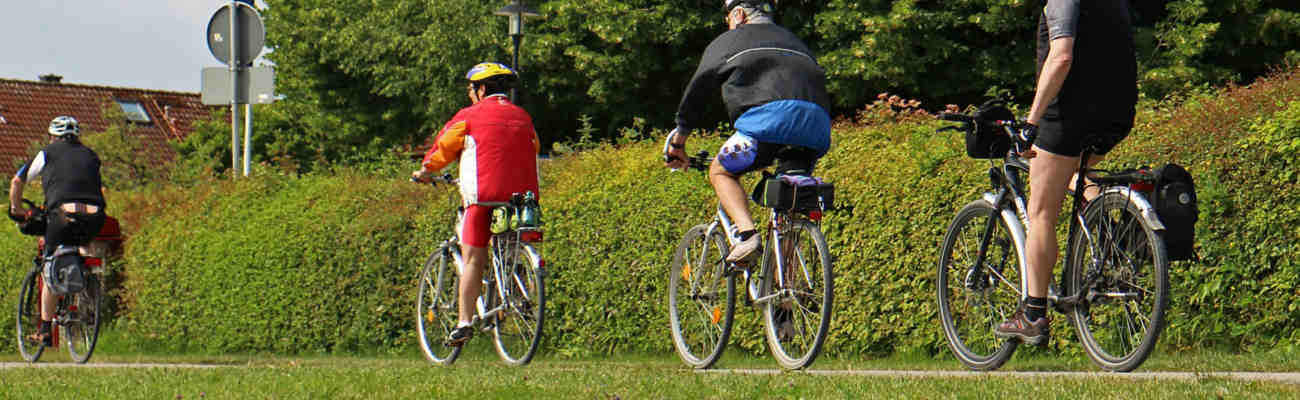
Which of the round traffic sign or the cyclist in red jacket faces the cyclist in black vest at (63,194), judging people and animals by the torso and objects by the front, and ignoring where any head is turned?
the cyclist in red jacket

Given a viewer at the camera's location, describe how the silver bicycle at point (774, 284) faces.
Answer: facing away from the viewer and to the left of the viewer

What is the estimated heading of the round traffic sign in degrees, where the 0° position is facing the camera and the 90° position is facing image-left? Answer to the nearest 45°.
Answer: approximately 180°

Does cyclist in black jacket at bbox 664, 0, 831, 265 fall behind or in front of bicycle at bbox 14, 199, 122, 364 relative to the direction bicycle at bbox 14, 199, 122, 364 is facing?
behind

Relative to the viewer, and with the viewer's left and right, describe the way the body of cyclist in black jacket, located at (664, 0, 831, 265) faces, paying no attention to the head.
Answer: facing away from the viewer and to the left of the viewer

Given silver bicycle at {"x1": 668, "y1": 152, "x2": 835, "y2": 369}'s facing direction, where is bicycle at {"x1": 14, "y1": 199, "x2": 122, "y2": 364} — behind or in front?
in front

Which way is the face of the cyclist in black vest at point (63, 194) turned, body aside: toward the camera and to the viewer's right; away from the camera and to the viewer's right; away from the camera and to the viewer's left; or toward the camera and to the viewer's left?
away from the camera and to the viewer's left

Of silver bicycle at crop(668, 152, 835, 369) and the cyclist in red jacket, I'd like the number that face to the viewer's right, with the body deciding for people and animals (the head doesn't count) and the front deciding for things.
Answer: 0
